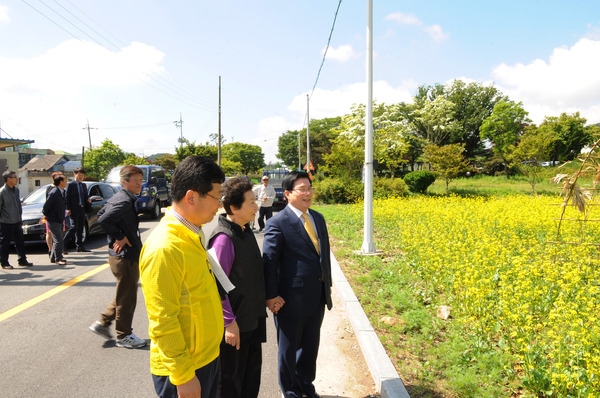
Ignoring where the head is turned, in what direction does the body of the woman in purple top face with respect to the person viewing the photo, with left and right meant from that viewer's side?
facing to the right of the viewer

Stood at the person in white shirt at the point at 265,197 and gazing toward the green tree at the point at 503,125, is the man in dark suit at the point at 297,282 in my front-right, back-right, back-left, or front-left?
back-right

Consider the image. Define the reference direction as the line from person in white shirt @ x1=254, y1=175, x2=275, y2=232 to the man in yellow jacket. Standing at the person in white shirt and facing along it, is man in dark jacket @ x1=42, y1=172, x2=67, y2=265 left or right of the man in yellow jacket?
right

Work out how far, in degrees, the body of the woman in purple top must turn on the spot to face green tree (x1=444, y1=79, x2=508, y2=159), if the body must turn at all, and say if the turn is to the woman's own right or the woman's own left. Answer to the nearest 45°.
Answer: approximately 45° to the woman's own left

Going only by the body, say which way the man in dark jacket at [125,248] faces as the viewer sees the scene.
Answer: to the viewer's right

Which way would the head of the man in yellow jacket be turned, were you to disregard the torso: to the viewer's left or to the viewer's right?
to the viewer's right
